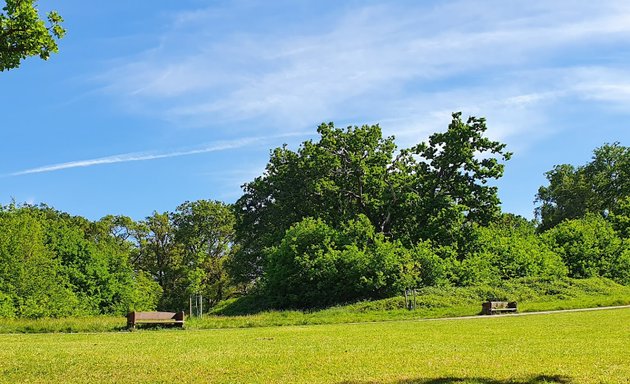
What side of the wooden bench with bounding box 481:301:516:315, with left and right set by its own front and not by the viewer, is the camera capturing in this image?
front

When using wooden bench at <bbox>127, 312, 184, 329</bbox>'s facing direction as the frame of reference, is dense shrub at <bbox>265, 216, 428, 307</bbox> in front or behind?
behind

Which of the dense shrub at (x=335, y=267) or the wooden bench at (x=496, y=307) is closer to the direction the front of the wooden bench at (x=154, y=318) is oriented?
the wooden bench

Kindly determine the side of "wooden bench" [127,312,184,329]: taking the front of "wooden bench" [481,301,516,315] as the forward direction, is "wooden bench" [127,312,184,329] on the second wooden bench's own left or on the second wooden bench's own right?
on the second wooden bench's own right

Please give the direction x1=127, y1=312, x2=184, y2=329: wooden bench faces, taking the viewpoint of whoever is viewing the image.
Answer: facing the viewer

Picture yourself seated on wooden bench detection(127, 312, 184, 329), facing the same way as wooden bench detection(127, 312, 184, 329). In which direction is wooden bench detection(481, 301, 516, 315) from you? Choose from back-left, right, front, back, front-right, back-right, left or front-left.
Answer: left

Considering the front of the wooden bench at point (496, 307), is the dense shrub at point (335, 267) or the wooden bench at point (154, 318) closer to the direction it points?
the wooden bench

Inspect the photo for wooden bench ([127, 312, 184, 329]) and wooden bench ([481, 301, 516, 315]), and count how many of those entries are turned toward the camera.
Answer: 2

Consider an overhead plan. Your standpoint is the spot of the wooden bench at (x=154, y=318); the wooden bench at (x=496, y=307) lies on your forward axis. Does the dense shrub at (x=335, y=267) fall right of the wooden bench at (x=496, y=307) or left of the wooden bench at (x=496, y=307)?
left

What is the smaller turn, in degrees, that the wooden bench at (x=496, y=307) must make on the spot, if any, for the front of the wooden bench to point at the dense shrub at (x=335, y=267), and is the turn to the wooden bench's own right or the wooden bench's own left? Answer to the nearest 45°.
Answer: approximately 135° to the wooden bench's own right
